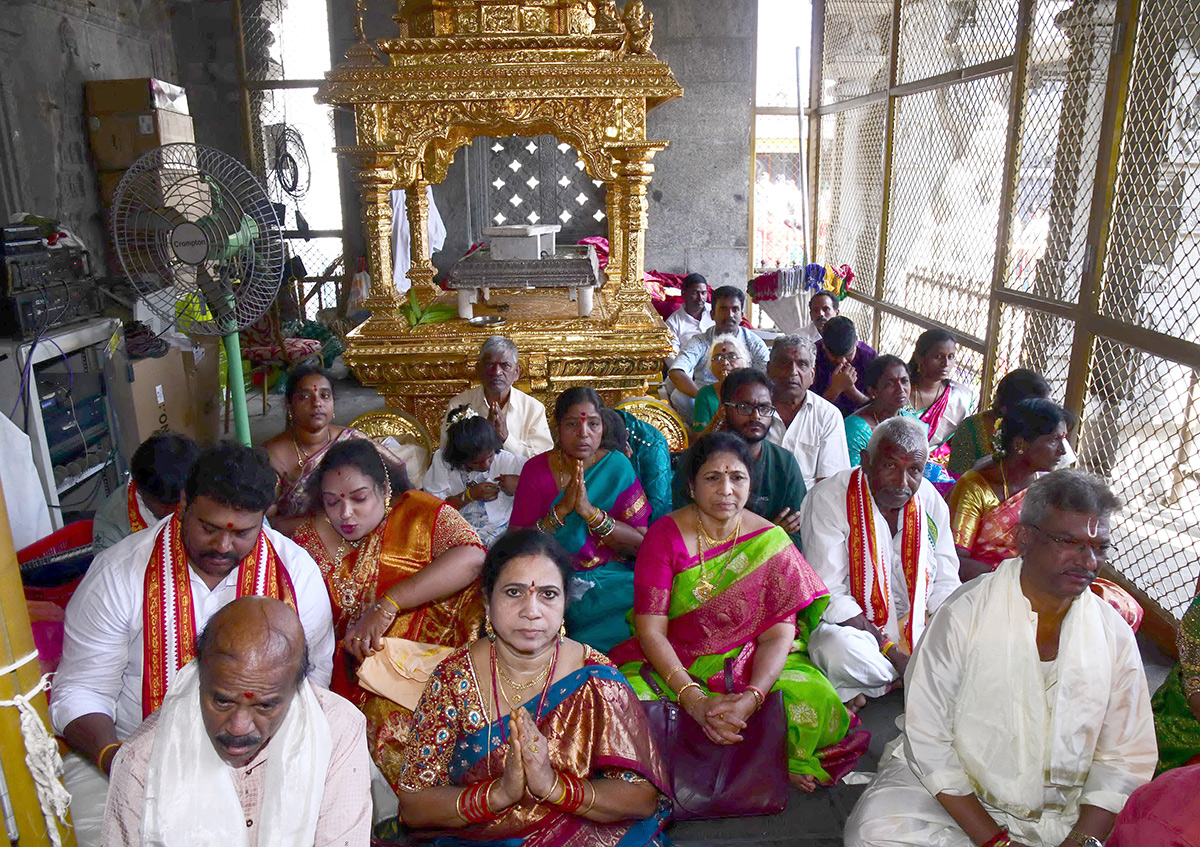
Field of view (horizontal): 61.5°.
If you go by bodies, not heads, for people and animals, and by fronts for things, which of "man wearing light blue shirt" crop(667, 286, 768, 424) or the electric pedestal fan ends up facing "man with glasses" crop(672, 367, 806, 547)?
the man wearing light blue shirt

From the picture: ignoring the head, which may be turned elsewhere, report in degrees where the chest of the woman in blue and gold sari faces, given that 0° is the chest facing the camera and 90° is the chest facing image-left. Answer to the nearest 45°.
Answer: approximately 0°

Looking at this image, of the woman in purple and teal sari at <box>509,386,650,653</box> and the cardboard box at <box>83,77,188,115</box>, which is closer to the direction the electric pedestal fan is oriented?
the woman in purple and teal sari

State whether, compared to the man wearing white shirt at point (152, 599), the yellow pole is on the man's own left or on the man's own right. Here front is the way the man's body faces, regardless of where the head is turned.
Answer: on the man's own right

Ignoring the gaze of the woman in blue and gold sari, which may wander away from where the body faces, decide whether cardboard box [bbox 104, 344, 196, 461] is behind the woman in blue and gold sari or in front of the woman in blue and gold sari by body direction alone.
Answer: behind

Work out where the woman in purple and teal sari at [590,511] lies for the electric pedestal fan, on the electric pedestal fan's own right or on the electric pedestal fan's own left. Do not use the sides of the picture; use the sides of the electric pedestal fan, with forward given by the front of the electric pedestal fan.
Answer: on the electric pedestal fan's own left

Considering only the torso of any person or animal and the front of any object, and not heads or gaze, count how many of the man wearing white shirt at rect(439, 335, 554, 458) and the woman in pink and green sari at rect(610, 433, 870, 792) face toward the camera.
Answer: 2

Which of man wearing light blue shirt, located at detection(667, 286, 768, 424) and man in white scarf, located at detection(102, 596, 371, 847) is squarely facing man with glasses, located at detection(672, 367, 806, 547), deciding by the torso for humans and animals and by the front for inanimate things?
the man wearing light blue shirt

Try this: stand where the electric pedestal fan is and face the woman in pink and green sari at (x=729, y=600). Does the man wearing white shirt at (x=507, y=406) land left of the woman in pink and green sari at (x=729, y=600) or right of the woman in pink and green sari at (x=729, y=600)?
left

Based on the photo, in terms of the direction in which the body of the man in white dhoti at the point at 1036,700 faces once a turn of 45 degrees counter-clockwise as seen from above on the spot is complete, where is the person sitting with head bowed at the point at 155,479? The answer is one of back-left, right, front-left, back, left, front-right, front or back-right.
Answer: back
